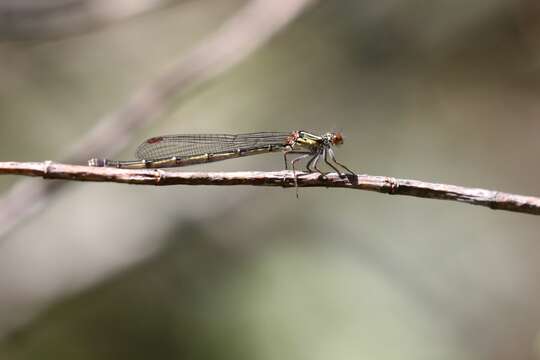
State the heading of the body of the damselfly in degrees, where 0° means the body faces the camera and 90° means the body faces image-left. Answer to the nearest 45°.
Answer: approximately 270°
